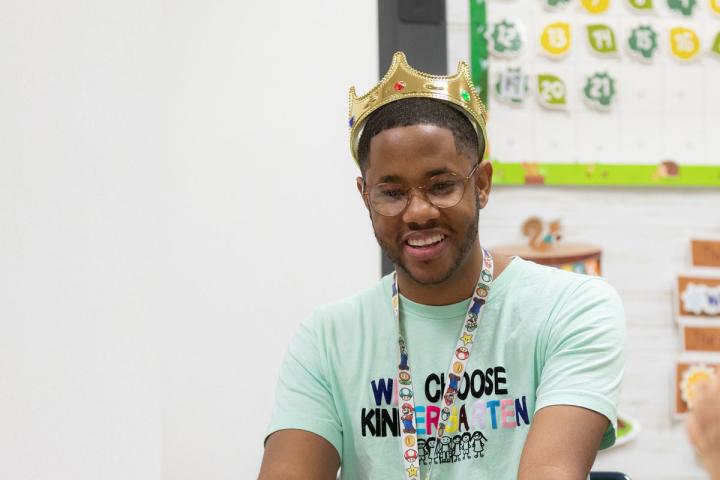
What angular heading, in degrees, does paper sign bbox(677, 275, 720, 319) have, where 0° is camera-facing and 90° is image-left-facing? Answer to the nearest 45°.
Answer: approximately 0°
